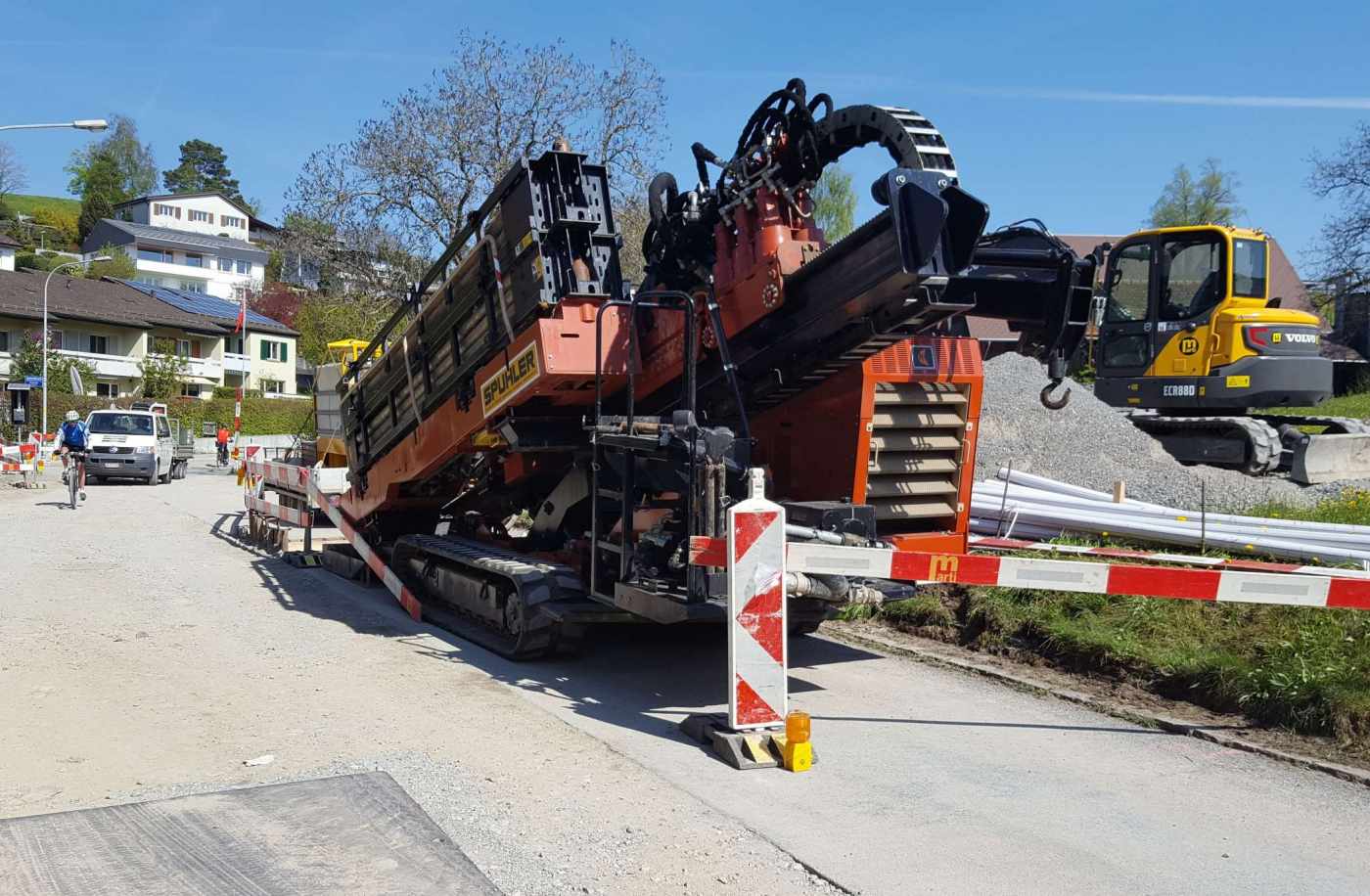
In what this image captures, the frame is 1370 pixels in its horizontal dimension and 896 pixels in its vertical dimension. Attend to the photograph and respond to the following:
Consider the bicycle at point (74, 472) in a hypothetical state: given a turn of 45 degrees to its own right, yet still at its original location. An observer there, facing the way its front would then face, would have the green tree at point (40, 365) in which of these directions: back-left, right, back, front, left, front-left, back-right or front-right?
back-right

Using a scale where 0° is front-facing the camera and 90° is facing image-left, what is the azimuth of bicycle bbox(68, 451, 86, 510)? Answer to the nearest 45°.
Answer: approximately 0°

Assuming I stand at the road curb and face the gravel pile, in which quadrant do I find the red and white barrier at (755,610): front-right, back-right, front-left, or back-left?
back-left

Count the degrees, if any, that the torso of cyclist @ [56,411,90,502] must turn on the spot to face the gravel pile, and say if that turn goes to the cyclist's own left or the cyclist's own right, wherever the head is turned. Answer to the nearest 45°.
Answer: approximately 45° to the cyclist's own left

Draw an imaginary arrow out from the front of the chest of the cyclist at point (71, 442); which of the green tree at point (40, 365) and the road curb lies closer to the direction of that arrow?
the road curb

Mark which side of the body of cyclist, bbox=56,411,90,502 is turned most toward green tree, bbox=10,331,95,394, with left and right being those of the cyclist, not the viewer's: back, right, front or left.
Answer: back

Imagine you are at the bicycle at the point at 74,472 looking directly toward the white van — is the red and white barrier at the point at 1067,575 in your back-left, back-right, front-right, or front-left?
back-right

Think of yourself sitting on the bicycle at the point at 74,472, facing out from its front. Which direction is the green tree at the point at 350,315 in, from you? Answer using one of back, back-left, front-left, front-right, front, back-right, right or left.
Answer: back-left

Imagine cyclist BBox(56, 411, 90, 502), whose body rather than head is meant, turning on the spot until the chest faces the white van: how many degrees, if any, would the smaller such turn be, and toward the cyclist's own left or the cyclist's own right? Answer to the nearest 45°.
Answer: approximately 180°
